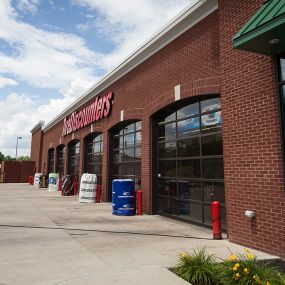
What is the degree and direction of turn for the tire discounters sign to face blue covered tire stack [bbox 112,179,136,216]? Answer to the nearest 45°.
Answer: approximately 45° to its left

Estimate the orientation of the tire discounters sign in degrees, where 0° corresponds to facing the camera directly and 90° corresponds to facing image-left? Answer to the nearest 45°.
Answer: approximately 45°

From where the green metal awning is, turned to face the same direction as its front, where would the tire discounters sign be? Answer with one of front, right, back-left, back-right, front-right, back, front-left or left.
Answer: right

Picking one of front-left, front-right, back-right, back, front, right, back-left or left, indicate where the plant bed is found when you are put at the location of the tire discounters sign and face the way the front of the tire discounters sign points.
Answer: front-left

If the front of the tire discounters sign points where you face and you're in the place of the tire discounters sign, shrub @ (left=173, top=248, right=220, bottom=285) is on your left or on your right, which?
on your left

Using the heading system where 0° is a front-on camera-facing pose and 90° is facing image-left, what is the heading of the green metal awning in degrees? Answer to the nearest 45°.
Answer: approximately 45°

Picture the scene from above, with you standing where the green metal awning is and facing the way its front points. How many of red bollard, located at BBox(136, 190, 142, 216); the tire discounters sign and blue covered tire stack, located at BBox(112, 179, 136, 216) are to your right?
3
